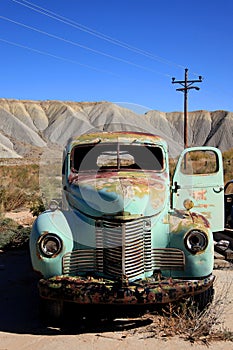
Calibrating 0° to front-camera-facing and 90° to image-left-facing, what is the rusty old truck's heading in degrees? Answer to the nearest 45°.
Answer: approximately 0°
